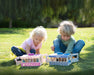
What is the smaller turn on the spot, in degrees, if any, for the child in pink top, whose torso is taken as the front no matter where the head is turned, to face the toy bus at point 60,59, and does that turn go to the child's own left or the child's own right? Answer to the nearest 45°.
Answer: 0° — they already face it

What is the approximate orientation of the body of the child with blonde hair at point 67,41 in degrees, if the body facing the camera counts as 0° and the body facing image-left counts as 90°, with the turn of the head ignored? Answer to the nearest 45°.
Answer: approximately 0°

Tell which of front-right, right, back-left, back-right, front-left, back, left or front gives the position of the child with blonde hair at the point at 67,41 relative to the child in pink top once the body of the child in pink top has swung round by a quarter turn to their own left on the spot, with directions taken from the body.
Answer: front-right

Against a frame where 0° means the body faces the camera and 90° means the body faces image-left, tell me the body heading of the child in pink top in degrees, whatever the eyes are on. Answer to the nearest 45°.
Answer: approximately 315°
